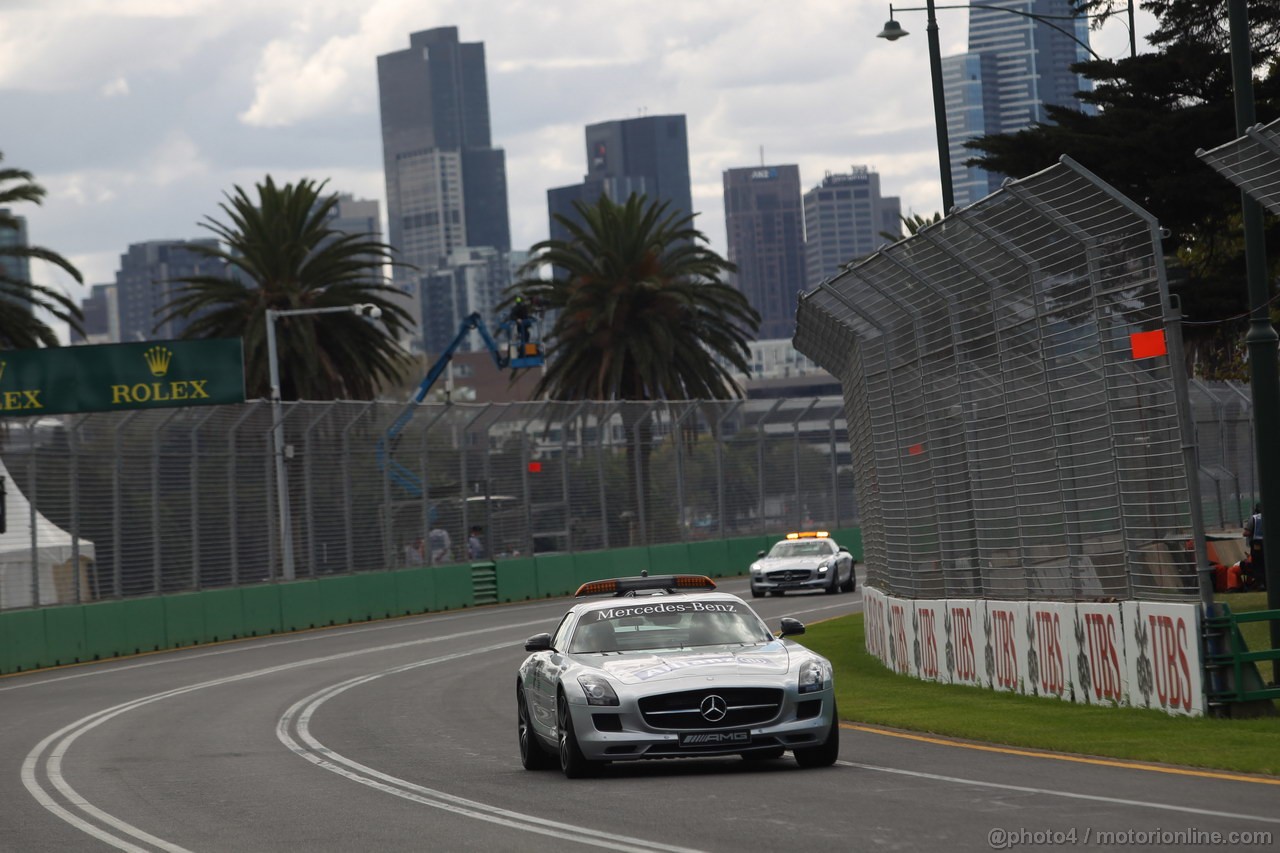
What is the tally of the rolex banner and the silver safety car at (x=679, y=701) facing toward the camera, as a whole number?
2

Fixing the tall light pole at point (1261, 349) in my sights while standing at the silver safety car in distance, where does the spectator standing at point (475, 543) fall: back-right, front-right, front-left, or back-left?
back-right

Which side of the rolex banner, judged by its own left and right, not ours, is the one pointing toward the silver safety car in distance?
left

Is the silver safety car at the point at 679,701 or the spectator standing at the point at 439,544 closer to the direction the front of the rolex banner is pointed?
the silver safety car

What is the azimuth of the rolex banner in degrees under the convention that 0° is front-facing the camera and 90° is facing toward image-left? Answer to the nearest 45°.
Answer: approximately 0°

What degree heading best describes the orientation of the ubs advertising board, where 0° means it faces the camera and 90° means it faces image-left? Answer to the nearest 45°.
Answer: approximately 45°

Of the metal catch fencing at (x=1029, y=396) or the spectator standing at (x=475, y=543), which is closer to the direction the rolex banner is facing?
the metal catch fencing

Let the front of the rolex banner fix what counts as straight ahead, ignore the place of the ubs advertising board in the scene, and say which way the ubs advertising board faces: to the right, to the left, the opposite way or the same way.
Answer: to the right

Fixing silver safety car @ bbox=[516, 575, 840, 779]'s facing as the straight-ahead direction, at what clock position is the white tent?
The white tent is roughly at 5 o'clock from the silver safety car.

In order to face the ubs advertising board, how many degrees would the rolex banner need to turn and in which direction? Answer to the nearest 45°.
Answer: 0° — it already faces it
